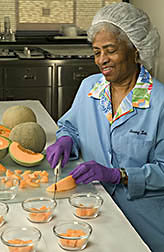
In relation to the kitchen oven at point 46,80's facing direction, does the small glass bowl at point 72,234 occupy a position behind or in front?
in front

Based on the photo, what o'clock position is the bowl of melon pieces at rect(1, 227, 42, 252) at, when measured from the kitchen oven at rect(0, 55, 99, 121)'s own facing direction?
The bowl of melon pieces is roughly at 12 o'clock from the kitchen oven.

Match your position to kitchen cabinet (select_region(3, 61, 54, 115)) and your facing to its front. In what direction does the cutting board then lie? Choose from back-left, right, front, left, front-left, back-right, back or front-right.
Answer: front

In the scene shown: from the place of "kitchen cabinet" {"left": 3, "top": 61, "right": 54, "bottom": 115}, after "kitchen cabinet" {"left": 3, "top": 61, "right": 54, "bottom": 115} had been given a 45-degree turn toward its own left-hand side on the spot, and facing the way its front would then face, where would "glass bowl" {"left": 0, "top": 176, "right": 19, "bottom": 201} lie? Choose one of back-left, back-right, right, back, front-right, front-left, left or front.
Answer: front-right

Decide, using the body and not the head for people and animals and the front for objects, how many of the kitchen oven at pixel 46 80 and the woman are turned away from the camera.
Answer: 0

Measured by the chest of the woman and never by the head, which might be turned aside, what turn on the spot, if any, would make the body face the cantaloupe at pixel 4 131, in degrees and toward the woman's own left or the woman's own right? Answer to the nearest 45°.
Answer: approximately 45° to the woman's own right

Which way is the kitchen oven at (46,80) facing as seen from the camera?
toward the camera

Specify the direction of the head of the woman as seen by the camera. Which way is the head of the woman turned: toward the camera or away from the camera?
toward the camera

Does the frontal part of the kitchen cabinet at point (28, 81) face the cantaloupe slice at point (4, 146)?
yes

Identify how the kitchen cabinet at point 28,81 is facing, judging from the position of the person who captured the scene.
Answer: facing the viewer

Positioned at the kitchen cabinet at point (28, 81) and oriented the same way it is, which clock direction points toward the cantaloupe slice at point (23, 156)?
The cantaloupe slice is roughly at 12 o'clock from the kitchen cabinet.

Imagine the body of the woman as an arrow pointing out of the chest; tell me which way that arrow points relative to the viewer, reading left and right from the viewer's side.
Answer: facing the viewer and to the left of the viewer

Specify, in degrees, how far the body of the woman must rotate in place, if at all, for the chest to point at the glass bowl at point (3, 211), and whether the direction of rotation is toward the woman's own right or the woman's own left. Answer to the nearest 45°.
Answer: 0° — they already face it

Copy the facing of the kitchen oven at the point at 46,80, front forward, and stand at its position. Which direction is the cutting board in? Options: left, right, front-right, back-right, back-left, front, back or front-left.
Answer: front

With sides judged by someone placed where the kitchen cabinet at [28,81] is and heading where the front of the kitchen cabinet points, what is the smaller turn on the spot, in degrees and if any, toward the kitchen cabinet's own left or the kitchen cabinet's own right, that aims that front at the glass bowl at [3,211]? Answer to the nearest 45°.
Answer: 0° — it already faces it

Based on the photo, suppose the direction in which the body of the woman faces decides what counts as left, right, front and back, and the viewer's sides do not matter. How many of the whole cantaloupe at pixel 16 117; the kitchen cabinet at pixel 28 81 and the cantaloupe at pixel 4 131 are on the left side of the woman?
0

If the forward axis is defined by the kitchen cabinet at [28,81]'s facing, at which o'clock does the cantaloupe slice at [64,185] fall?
The cantaloupe slice is roughly at 12 o'clock from the kitchen cabinet.
